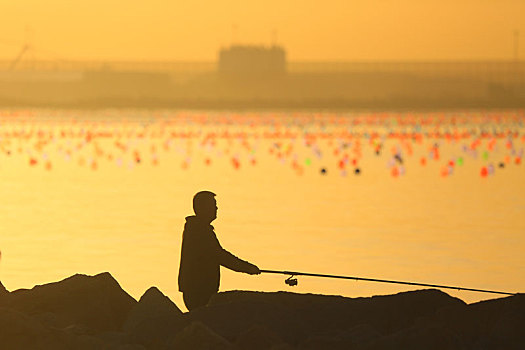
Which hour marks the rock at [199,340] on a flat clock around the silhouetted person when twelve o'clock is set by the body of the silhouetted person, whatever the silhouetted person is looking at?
The rock is roughly at 3 o'clock from the silhouetted person.

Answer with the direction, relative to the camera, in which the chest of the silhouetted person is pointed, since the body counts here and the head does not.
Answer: to the viewer's right

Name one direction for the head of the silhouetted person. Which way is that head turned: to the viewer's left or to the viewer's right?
to the viewer's right

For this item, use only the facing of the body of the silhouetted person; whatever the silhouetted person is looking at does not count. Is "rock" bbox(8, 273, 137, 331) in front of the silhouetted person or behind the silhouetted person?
behind

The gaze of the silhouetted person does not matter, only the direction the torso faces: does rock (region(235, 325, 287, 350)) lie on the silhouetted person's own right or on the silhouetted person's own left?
on the silhouetted person's own right
